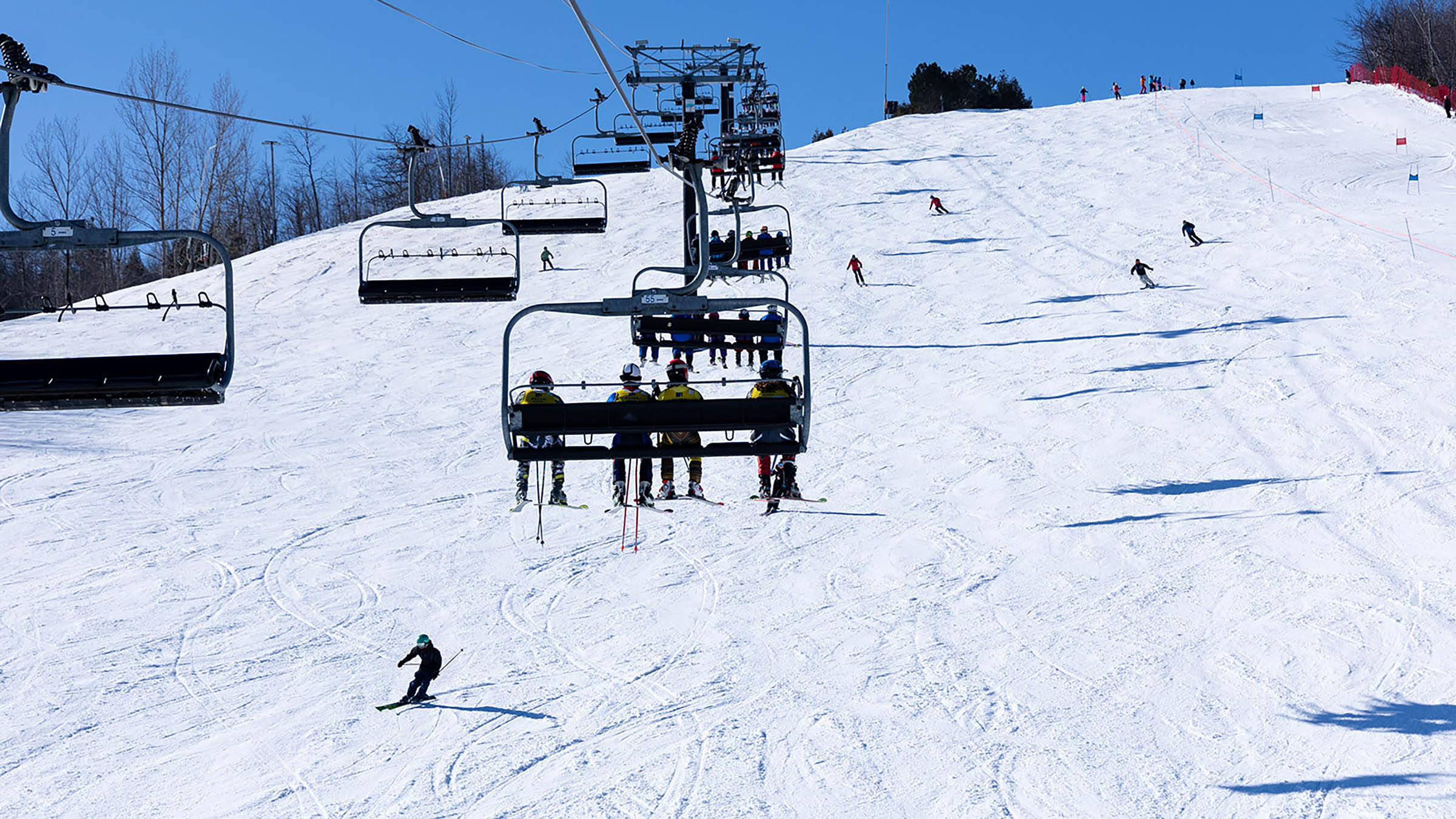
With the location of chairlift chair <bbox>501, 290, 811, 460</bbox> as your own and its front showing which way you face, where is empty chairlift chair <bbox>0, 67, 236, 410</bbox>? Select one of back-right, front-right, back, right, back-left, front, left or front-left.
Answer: left

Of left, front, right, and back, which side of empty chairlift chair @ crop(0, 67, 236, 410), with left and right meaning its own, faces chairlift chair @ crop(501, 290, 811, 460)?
left

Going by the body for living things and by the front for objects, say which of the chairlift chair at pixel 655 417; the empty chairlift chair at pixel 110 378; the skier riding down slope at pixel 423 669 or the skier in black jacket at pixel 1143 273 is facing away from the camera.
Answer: the chairlift chair

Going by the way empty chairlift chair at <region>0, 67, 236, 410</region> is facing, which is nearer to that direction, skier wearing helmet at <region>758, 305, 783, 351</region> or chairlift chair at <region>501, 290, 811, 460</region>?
the chairlift chair

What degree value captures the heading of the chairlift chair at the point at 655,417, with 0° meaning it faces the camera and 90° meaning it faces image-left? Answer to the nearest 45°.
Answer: approximately 180°

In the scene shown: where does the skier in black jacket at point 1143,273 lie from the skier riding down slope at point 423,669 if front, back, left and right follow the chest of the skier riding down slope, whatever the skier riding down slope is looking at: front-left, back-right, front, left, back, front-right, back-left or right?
back

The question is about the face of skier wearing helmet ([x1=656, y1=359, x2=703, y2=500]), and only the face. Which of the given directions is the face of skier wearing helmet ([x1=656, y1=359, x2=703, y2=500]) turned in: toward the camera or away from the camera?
away from the camera

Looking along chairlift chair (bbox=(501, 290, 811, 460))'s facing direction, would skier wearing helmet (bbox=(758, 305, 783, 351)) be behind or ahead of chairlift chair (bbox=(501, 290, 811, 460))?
ahead

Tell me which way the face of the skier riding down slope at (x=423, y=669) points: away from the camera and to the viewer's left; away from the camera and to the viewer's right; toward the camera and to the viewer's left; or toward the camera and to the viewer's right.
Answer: toward the camera and to the viewer's left
